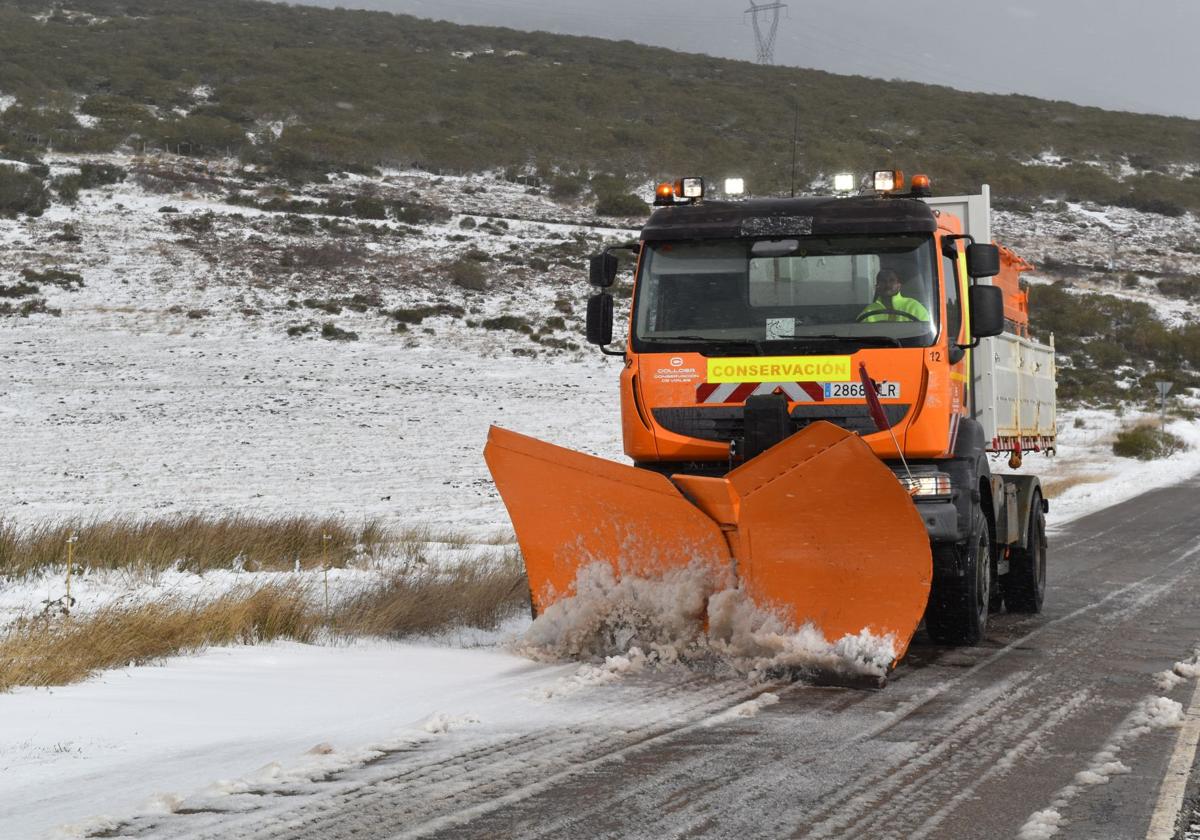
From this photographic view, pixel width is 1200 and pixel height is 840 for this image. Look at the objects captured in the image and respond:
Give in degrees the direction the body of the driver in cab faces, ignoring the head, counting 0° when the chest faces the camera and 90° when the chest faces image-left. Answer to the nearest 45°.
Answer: approximately 0°

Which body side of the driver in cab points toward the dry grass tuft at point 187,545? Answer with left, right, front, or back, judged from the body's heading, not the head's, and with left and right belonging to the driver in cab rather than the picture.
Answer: right

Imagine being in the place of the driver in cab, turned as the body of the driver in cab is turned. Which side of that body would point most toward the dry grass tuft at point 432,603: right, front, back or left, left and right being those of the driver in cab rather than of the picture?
right

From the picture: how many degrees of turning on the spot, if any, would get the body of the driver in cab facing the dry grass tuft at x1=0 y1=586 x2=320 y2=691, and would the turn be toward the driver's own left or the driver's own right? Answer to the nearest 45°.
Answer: approximately 90° to the driver's own right
